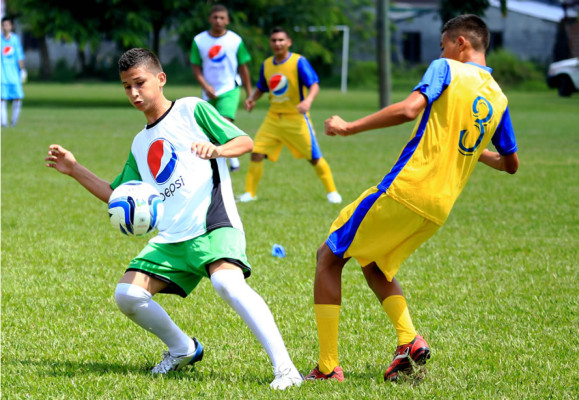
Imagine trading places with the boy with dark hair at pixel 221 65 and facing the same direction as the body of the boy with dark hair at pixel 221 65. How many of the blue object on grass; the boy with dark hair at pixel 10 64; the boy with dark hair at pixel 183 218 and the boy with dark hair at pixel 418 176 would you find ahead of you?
3

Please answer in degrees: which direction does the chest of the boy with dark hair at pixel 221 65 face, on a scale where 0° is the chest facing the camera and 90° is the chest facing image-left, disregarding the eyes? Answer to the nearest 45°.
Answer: approximately 0°

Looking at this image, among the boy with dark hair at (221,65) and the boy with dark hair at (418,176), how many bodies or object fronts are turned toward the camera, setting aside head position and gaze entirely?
1

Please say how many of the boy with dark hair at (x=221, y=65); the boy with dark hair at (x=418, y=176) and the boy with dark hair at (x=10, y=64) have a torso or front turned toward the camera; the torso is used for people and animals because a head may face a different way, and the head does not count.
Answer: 2

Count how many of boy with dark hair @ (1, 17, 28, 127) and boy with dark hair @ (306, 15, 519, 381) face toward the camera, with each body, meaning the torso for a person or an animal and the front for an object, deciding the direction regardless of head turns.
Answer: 1

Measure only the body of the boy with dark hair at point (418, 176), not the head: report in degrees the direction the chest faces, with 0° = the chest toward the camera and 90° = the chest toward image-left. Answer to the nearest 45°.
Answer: approximately 135°
